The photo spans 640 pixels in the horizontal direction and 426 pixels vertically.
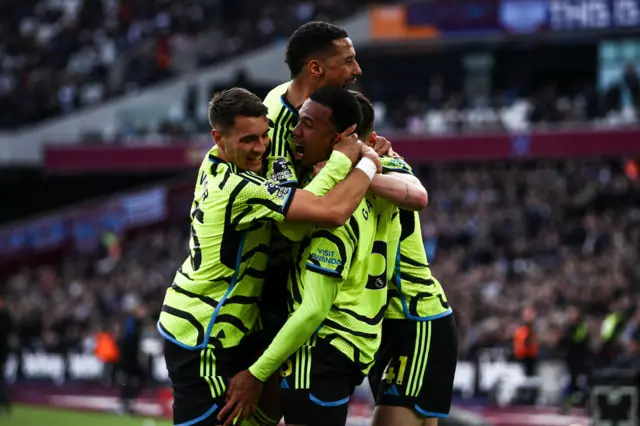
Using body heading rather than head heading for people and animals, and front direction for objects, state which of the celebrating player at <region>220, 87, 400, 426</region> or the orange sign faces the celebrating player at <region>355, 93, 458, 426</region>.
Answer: the orange sign

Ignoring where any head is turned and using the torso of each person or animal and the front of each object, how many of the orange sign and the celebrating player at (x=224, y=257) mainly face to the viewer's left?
0

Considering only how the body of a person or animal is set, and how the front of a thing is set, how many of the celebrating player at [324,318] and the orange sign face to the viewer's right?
0

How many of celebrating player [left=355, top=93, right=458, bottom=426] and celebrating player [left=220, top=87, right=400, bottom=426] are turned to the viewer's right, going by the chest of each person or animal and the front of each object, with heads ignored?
0

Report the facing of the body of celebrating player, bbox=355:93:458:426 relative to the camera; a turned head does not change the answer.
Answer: to the viewer's left

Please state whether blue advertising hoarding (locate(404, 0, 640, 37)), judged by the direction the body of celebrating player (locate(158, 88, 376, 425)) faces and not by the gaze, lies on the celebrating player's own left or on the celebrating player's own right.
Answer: on the celebrating player's own left

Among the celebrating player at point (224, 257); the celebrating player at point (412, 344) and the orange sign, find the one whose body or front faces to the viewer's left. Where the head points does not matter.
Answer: the celebrating player at point (412, 344)
